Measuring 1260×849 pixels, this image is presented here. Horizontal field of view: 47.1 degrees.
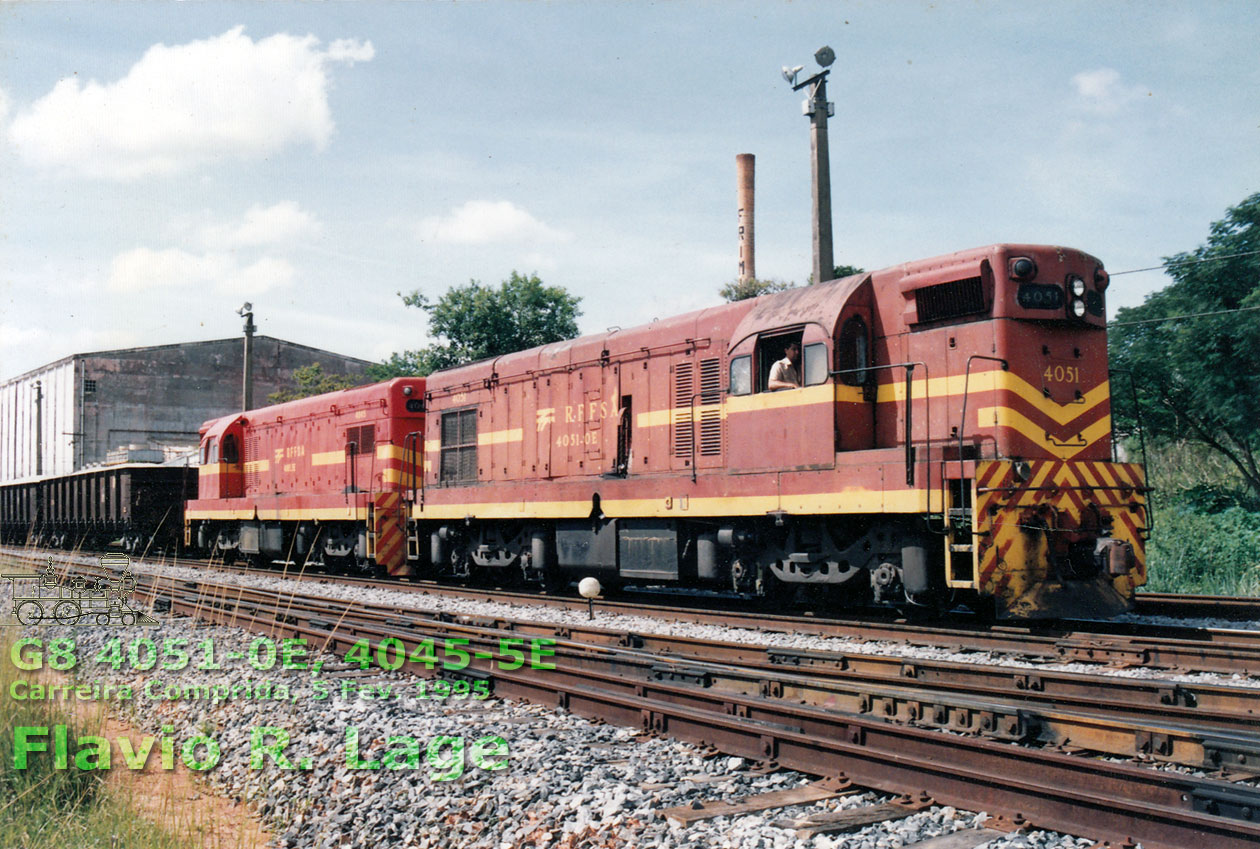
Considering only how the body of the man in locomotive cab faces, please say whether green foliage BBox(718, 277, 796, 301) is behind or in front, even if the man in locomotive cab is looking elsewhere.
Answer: behind

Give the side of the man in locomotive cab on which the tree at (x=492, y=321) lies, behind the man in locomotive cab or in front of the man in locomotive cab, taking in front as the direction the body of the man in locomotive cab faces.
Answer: behind

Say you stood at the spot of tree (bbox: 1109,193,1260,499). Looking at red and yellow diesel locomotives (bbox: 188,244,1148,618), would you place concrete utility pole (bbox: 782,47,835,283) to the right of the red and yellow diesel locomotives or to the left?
right

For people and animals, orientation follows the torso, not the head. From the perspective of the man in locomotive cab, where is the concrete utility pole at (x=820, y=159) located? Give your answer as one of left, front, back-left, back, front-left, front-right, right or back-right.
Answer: back-left

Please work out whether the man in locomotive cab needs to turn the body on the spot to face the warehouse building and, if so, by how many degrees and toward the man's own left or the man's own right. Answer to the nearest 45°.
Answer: approximately 180°

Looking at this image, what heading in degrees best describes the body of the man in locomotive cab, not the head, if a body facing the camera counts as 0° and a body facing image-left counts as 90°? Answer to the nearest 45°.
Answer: approximately 315°

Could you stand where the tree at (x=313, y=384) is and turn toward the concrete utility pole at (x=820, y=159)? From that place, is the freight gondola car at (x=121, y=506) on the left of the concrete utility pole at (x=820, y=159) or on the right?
right

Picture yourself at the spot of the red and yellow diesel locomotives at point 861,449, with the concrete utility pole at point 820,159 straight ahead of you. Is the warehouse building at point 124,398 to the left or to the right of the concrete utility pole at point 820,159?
left

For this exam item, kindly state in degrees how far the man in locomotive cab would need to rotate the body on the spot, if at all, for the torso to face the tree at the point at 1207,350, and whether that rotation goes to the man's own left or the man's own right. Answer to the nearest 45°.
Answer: approximately 90° to the man's own left

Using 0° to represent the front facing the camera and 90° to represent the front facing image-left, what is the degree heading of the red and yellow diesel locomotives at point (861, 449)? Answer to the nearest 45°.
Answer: approximately 315°
